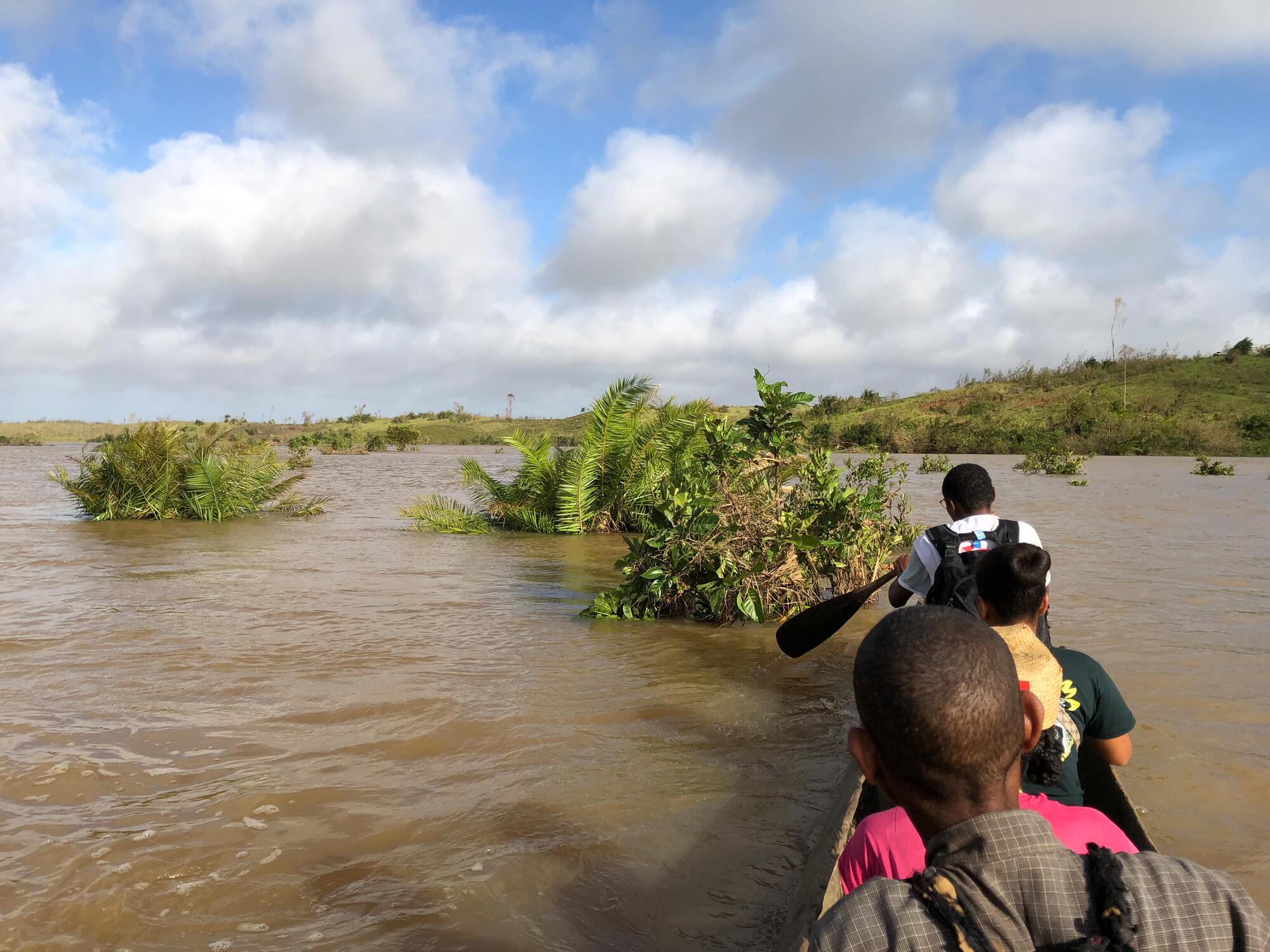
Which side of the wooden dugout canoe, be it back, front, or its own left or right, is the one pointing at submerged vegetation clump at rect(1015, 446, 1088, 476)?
front

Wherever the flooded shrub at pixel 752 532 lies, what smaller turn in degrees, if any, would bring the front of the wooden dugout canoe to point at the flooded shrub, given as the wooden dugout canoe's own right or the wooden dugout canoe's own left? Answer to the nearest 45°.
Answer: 0° — it already faces it

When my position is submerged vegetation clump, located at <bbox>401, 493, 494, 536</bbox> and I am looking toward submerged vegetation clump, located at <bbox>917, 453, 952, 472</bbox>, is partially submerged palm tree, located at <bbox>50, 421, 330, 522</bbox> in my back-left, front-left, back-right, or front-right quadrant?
back-left

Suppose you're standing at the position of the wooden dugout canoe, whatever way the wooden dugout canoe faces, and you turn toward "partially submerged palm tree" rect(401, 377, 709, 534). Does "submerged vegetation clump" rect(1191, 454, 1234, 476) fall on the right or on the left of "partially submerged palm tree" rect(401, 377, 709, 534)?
right

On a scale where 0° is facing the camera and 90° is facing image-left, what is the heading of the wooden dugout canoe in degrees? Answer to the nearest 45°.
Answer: approximately 180°

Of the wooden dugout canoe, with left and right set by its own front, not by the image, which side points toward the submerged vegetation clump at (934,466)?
front

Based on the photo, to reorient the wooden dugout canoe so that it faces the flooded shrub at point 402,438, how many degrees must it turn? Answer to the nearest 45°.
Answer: approximately 45° to its left

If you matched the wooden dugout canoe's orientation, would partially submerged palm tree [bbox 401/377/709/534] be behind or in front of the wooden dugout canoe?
in front

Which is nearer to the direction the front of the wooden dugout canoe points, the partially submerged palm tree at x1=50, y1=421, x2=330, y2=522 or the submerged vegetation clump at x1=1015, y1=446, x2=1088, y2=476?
the submerged vegetation clump

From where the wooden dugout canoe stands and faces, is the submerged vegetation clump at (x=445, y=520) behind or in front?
in front

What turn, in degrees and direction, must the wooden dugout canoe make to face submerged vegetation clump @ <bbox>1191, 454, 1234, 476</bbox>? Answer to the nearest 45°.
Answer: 0° — it already faces it
